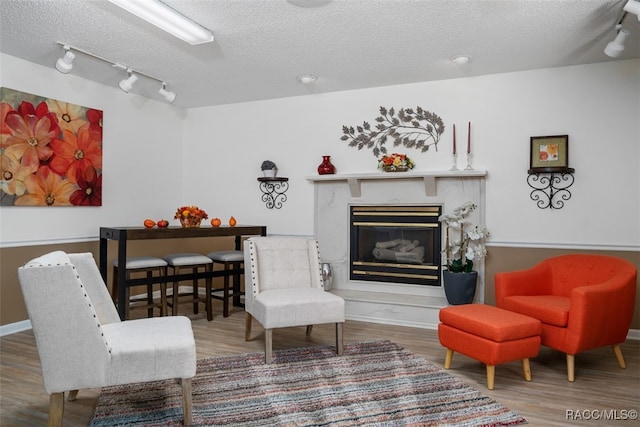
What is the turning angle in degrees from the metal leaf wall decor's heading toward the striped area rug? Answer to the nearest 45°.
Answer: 0° — it already faces it

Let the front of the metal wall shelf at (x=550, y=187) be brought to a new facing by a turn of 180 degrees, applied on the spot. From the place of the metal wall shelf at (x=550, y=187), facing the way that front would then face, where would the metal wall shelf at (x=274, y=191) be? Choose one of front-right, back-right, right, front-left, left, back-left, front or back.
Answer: left

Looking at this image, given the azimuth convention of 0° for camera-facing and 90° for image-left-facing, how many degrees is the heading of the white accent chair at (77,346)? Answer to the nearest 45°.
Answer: approximately 270°

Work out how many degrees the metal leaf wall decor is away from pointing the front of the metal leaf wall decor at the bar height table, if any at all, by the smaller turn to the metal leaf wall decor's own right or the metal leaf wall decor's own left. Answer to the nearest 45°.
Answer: approximately 45° to the metal leaf wall decor's own right

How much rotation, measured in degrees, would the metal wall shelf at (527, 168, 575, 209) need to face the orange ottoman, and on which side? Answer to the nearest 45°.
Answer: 0° — it already faces it

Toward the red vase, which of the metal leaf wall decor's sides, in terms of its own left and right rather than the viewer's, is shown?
right

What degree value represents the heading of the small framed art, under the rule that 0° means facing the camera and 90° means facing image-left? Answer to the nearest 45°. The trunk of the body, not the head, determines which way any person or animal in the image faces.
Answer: approximately 0°

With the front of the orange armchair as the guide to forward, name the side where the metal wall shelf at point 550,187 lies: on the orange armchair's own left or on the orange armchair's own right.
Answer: on the orange armchair's own right

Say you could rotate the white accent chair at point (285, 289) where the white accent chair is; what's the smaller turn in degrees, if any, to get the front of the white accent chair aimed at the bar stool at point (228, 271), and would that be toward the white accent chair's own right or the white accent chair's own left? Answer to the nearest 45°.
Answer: approximately 180°
